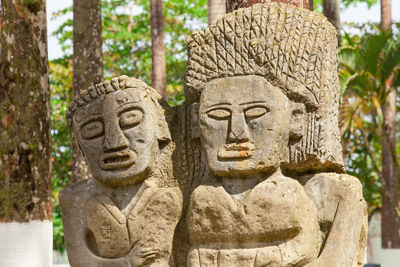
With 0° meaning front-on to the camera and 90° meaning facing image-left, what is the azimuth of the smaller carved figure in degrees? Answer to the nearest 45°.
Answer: approximately 0°

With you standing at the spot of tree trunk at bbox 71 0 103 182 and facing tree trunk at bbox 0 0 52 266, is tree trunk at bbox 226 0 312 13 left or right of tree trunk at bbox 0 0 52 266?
left

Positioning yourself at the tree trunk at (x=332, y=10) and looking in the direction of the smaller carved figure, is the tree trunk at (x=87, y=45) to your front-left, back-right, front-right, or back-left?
front-right

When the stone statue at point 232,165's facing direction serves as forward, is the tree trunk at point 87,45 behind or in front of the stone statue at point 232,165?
behind

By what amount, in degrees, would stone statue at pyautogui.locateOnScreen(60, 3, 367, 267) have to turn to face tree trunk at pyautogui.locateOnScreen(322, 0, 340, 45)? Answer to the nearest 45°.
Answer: approximately 180°

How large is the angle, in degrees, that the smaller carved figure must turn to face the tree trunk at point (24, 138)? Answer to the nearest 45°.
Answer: approximately 135° to its right

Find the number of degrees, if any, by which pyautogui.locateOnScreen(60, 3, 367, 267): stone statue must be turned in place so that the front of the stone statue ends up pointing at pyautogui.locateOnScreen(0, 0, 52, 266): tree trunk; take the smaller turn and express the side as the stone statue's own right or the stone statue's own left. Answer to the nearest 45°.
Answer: approximately 135° to the stone statue's own right

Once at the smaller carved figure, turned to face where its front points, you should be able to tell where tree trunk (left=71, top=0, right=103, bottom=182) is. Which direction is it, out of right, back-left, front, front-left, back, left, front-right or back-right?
back

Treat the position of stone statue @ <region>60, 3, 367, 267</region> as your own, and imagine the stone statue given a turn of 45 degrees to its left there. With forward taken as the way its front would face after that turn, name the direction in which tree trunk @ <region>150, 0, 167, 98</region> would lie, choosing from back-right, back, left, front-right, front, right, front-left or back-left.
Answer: back-left

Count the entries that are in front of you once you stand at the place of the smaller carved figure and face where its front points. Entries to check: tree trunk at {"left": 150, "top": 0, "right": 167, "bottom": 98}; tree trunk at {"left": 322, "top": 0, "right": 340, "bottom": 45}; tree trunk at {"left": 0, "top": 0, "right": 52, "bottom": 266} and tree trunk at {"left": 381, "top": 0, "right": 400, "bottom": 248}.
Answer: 0

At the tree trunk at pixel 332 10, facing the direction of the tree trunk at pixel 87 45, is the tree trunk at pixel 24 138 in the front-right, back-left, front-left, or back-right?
front-left

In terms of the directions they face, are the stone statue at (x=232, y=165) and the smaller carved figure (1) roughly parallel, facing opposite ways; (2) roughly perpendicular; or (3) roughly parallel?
roughly parallel

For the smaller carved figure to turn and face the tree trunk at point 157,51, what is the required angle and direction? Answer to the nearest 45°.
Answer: approximately 180°

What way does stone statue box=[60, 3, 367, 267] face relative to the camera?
toward the camera
